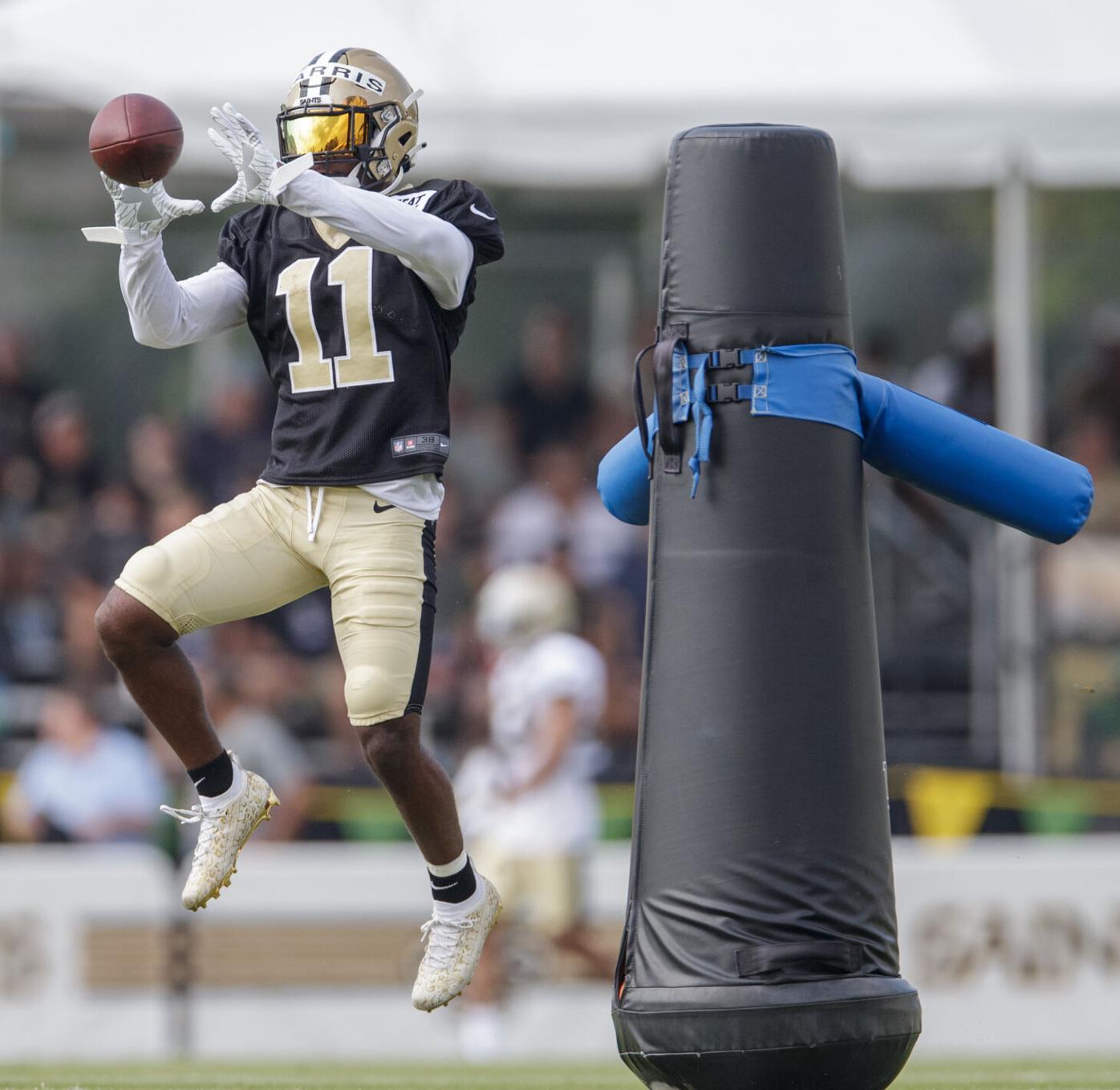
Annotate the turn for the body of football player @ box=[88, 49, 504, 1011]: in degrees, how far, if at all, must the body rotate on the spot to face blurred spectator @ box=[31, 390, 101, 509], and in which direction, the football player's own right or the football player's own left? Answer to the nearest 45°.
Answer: approximately 135° to the football player's own right

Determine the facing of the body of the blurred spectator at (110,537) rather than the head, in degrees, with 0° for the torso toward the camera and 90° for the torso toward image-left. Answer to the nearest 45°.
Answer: approximately 0°

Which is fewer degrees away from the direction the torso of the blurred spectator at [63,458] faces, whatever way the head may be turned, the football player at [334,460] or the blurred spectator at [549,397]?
the football player

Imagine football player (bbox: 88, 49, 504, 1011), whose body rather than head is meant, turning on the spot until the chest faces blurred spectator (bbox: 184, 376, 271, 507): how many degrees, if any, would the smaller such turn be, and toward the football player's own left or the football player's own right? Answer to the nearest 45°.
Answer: approximately 135° to the football player's own right

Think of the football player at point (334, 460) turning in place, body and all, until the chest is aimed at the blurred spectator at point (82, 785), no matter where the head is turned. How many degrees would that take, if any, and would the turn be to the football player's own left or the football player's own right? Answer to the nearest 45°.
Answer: approximately 135° to the football player's own right

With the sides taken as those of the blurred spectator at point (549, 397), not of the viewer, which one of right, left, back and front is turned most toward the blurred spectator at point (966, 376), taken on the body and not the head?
left

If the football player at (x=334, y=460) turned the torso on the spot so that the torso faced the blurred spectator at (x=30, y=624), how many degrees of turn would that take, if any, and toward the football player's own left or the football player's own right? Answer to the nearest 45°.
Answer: approximately 135° to the football player's own right

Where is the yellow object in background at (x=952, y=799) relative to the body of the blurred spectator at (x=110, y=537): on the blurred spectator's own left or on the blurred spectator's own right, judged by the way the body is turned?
on the blurred spectator's own left

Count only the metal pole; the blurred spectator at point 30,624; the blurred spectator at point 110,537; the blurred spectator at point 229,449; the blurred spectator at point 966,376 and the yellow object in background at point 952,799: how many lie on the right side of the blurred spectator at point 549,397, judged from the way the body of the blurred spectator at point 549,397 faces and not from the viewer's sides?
3
